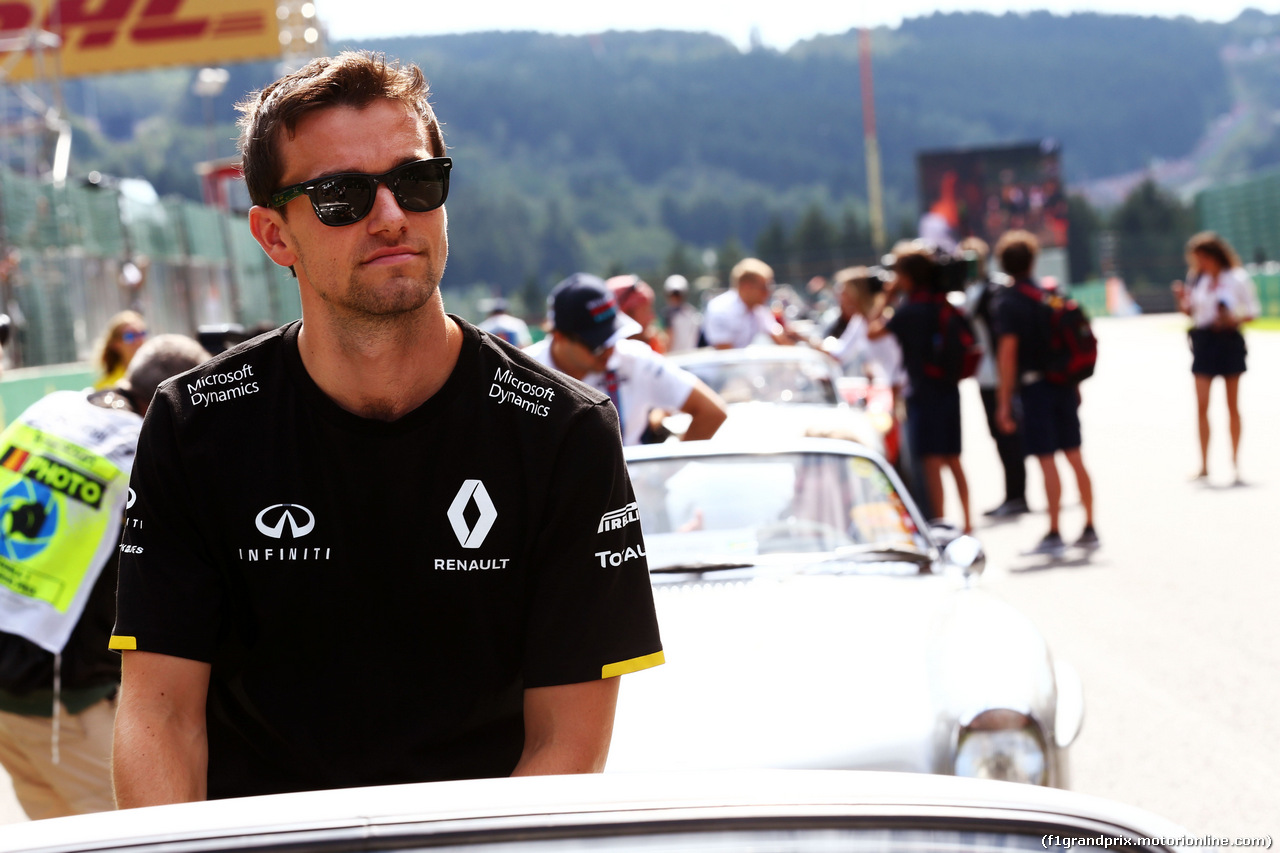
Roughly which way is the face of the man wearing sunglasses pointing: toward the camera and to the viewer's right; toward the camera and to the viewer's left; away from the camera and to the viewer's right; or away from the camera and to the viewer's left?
toward the camera and to the viewer's right

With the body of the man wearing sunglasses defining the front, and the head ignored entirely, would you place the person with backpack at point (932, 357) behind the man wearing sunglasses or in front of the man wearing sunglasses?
behind

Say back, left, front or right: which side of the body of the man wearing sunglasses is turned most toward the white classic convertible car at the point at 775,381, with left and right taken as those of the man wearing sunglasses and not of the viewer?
back

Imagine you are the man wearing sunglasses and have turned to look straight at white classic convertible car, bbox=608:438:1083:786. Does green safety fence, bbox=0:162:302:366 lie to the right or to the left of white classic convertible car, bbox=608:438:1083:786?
left

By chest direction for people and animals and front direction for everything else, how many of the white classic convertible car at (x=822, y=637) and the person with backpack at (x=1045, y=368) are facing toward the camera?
1

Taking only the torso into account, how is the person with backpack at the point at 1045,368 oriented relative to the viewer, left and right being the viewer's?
facing away from the viewer and to the left of the viewer

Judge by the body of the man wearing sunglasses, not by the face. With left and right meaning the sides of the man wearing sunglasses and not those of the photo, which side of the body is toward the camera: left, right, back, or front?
front

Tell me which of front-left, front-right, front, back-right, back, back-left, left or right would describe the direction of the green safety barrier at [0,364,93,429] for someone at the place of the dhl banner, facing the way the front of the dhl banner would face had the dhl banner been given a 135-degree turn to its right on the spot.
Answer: back-left

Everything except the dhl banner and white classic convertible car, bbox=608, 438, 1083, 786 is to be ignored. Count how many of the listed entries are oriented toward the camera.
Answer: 2

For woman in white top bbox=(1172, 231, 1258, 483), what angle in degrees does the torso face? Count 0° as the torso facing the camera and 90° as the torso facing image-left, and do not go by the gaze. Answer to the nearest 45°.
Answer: approximately 45°
